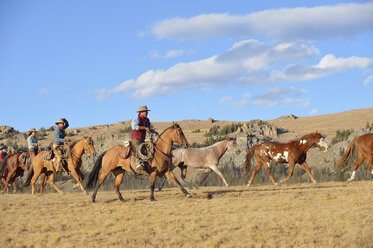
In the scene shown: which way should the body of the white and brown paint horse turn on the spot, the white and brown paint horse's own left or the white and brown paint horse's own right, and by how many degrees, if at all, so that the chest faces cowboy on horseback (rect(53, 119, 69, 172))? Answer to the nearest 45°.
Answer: approximately 180°

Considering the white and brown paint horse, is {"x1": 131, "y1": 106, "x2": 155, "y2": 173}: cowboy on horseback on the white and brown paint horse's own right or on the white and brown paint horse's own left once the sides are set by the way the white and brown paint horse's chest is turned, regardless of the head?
on the white and brown paint horse's own right

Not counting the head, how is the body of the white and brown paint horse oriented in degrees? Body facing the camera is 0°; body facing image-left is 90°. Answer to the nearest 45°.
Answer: approximately 270°

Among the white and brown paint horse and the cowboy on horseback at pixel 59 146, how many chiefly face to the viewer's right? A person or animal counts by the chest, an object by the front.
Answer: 2

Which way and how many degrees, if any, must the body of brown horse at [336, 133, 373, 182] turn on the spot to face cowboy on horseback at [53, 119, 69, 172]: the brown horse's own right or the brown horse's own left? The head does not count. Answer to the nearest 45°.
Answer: approximately 180°

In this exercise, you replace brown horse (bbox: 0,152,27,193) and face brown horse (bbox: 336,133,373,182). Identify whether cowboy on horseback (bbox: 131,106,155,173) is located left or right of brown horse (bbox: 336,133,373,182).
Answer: right

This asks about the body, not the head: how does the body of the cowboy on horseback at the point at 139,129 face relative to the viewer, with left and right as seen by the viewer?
facing to the right of the viewer

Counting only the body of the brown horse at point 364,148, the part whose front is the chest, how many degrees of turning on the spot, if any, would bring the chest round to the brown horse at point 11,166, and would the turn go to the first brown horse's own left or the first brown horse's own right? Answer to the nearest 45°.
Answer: approximately 180°

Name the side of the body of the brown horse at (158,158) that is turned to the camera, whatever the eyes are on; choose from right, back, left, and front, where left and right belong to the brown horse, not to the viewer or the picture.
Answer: right

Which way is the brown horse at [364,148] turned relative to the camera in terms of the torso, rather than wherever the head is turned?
to the viewer's right
